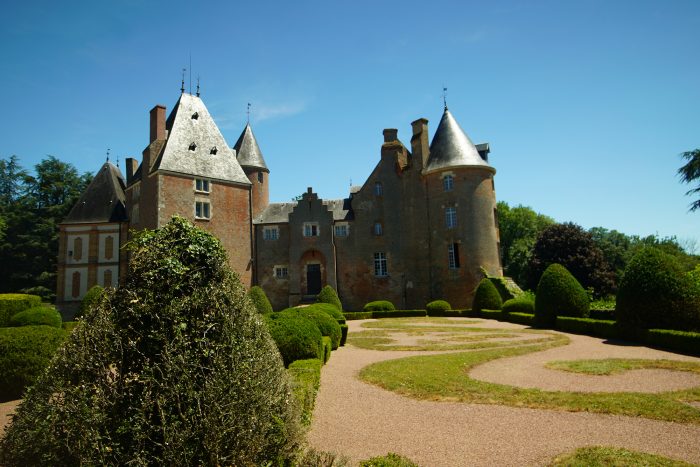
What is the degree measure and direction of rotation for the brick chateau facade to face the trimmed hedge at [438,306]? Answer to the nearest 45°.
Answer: approximately 45° to its left

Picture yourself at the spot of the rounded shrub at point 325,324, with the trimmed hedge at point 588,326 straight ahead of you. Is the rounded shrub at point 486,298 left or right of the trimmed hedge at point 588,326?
left

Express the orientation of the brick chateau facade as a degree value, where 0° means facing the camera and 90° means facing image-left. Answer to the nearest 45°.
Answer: approximately 0°

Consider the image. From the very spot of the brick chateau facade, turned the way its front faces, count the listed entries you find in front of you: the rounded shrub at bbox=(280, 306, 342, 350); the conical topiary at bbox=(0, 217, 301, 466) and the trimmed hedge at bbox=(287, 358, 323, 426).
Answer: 3

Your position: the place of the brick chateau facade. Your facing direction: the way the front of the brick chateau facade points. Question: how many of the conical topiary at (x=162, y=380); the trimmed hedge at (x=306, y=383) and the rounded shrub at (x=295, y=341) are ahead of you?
3

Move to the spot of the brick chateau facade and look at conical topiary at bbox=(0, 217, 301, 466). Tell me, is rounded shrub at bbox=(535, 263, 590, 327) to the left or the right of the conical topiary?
left

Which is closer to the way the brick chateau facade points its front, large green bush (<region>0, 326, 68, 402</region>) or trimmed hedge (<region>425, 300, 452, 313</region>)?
the large green bush

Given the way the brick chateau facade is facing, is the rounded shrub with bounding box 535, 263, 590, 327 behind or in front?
in front

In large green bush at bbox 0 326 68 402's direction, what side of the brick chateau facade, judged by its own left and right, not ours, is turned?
front

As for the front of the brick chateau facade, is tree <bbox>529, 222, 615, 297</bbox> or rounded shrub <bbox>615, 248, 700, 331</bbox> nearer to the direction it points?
the rounded shrub

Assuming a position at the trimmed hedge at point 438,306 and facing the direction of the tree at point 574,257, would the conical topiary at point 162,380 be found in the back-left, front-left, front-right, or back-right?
back-right

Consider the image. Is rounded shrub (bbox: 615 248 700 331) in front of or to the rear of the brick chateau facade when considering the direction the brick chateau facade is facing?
in front

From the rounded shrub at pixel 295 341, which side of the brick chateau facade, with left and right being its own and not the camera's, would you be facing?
front

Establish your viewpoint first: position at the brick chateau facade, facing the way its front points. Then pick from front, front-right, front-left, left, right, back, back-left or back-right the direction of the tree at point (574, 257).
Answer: left

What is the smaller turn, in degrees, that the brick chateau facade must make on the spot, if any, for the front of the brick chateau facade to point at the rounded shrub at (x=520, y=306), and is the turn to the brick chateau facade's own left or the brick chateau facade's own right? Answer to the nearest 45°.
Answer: approximately 45° to the brick chateau facade's own left
